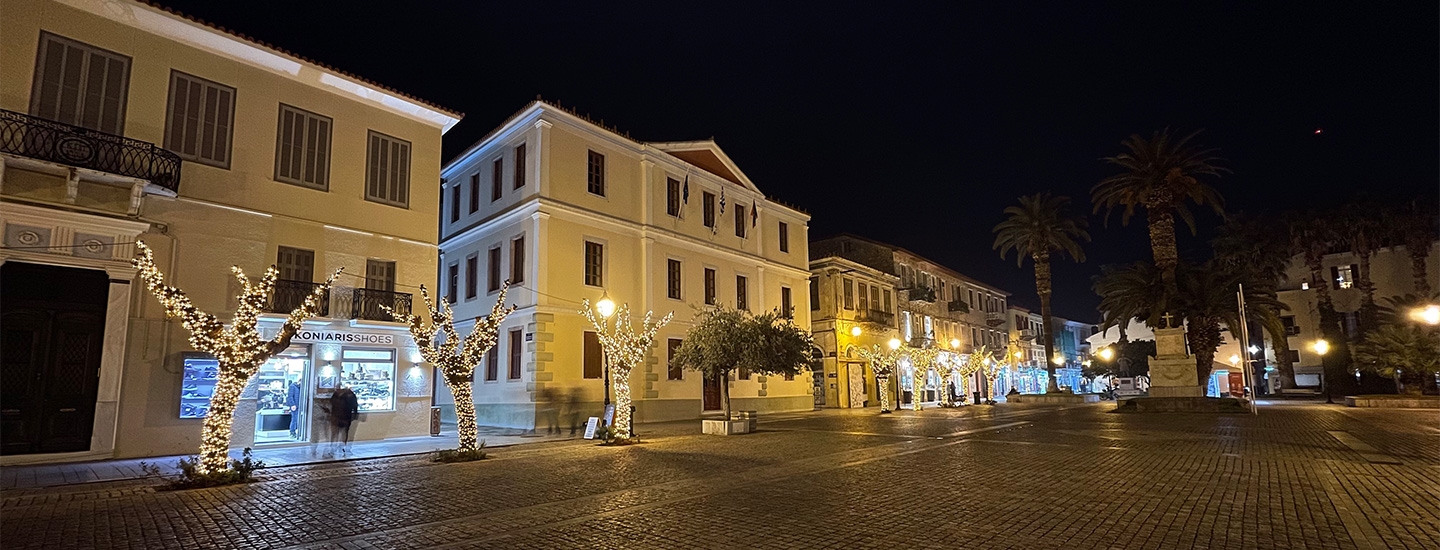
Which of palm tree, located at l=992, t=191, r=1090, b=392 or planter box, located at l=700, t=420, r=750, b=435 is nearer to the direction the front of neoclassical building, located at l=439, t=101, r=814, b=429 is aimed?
the planter box

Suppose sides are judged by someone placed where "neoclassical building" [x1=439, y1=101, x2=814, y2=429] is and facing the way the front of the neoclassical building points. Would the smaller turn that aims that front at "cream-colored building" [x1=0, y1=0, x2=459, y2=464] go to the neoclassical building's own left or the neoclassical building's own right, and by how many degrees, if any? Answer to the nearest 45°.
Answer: approximately 90° to the neoclassical building's own right

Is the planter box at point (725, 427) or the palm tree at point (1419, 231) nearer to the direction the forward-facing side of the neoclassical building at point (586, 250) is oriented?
the planter box

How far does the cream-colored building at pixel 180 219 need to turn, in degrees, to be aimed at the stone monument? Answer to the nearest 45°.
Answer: approximately 45° to its left

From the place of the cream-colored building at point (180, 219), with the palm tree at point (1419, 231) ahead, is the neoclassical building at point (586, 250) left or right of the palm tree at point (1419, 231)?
left

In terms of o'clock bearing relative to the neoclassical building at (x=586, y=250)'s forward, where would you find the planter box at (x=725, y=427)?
The planter box is roughly at 12 o'clock from the neoclassical building.

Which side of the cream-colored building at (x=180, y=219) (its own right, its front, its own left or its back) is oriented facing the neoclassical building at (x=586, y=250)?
left

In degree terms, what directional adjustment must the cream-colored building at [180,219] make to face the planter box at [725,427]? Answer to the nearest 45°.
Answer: approximately 45° to its left

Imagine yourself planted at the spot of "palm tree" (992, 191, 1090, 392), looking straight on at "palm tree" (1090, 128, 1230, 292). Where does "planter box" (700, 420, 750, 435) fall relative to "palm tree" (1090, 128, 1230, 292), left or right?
right

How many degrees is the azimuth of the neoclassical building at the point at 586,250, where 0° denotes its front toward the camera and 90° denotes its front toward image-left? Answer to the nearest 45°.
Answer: approximately 315°

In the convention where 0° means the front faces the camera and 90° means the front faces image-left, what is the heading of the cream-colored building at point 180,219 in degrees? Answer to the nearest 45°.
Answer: approximately 315°

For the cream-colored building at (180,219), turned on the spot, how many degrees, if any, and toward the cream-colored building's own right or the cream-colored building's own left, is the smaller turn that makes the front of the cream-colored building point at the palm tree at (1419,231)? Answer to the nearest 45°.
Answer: approximately 45° to the cream-colored building's own left
